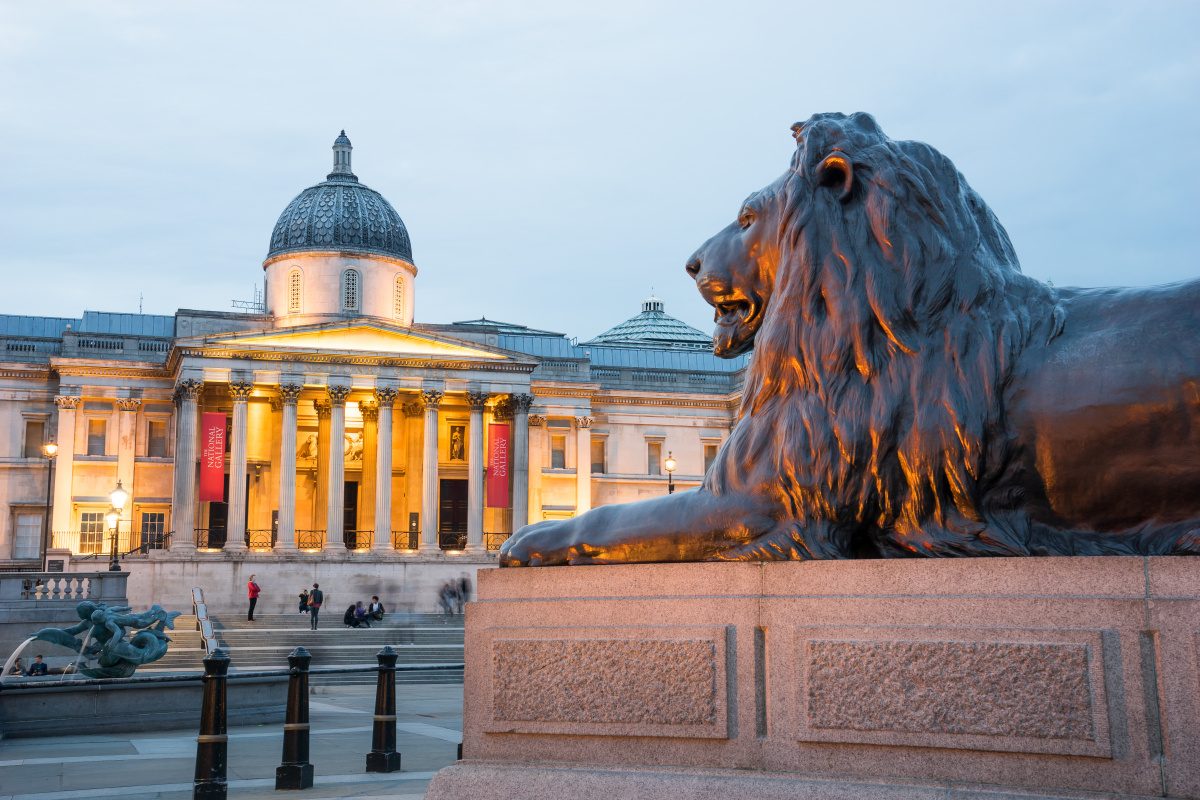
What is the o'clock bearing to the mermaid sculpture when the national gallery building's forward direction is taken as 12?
The mermaid sculpture is roughly at 12 o'clock from the national gallery building.

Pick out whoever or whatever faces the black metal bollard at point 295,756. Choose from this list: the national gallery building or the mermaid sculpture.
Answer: the national gallery building

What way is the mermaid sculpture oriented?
to the viewer's left

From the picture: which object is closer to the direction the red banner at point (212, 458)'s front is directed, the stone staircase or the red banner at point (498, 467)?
the stone staircase

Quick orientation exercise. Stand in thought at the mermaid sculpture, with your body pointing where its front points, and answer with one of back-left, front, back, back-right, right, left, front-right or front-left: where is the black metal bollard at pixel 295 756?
left

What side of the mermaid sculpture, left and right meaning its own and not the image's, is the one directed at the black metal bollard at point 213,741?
left

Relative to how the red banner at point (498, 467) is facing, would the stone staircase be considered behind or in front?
in front

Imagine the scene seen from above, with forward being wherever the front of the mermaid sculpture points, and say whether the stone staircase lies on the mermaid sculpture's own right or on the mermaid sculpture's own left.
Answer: on the mermaid sculpture's own right

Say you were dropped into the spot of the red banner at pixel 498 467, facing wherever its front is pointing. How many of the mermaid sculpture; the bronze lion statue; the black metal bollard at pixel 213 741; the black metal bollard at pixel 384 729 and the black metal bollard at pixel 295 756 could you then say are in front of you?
5

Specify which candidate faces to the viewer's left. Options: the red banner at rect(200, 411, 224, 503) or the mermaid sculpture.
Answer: the mermaid sculpture

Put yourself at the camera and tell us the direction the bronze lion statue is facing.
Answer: facing to the left of the viewer

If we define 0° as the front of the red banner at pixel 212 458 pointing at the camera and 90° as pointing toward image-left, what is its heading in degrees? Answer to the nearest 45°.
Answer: approximately 0°

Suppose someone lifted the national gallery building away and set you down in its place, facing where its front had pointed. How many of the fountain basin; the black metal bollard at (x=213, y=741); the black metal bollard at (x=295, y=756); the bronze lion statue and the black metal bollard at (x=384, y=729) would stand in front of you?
5

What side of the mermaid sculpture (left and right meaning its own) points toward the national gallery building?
right

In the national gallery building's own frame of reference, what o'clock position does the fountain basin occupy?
The fountain basin is roughly at 12 o'clock from the national gallery building.
